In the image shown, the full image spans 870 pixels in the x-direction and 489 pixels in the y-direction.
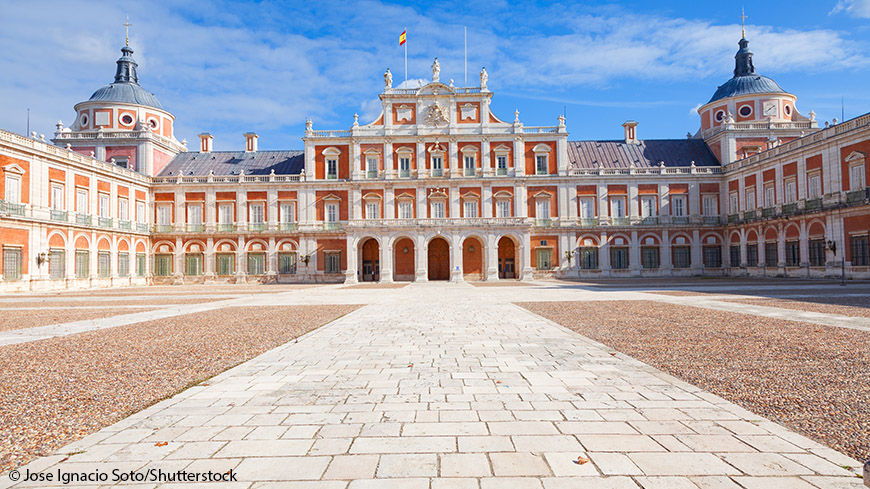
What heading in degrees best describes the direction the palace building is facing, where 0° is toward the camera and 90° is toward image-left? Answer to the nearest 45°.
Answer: approximately 0°
